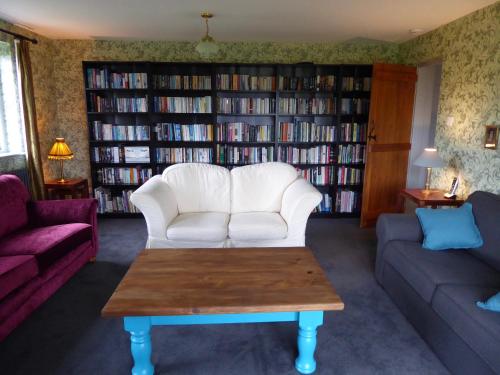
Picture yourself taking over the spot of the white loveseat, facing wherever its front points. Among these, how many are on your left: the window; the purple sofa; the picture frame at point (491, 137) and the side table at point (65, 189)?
1

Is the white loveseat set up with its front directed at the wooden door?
no

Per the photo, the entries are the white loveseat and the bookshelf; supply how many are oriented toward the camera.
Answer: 2

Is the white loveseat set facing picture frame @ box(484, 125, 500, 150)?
no

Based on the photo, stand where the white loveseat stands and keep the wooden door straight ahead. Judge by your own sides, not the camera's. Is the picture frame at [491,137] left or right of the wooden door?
right

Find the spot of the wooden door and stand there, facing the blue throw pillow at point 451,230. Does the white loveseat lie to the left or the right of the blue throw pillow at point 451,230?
right

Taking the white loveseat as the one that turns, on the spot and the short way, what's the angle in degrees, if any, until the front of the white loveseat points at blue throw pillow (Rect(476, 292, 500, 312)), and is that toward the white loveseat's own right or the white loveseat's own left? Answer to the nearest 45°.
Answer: approximately 45° to the white loveseat's own left

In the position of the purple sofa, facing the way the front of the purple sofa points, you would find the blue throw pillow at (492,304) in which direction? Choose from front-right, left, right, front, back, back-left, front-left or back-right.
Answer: front

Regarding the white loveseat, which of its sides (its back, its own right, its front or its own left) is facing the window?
right

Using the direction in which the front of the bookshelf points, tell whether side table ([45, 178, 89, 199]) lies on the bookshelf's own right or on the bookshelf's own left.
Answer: on the bookshelf's own right

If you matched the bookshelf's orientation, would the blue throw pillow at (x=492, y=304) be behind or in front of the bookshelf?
in front

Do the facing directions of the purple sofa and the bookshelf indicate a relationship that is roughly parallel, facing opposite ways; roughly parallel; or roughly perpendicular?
roughly perpendicular

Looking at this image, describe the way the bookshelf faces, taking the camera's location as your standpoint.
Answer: facing the viewer

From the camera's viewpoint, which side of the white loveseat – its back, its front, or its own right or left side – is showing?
front

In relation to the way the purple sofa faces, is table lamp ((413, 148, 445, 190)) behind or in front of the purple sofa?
in front

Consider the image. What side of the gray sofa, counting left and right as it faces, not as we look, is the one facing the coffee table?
front

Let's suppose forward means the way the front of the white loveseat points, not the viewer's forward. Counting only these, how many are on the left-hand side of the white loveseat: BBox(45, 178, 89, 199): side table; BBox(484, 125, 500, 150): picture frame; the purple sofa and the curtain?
1

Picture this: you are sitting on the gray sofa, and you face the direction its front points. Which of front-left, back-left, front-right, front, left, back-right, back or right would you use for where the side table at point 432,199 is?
back-right

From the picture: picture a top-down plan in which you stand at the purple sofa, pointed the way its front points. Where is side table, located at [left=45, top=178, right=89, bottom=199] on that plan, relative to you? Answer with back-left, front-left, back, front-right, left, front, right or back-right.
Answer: back-left

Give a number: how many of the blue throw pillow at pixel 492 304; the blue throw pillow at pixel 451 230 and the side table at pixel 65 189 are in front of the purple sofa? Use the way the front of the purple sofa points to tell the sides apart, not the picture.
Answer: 2

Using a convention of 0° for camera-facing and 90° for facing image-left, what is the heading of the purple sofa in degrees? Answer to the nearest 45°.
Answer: approximately 315°

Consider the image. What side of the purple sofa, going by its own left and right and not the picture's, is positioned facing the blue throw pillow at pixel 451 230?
front

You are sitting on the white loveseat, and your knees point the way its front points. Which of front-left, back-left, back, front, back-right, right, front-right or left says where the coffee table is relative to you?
front

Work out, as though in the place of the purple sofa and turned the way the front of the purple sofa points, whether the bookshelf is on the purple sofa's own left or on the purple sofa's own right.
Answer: on the purple sofa's own left
